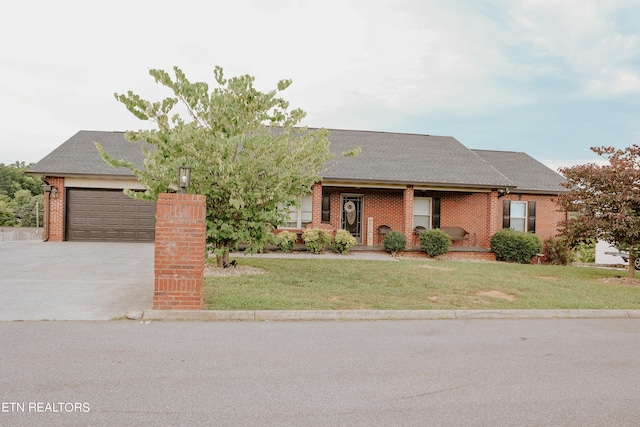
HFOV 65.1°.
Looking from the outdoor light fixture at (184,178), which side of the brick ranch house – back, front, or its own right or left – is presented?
front

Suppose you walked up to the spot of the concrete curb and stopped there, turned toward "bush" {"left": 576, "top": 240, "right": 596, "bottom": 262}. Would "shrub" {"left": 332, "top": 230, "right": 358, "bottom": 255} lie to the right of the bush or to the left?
left

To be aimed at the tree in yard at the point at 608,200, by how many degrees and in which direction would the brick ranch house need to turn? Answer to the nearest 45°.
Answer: approximately 45° to its left

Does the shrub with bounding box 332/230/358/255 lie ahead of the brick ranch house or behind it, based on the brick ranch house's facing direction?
ahead

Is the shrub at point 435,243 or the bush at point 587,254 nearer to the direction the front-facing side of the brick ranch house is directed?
the shrub

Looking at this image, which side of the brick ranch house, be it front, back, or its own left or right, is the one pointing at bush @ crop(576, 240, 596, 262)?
left

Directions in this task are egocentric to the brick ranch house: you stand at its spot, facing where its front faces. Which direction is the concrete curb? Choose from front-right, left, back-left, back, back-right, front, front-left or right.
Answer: front

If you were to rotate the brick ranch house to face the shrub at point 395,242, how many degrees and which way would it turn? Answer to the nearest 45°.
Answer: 0° — it already faces it

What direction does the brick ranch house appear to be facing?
toward the camera

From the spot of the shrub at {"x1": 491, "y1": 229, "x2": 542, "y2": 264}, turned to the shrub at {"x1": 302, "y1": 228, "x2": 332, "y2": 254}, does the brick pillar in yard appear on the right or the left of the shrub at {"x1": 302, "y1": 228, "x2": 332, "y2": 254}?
left

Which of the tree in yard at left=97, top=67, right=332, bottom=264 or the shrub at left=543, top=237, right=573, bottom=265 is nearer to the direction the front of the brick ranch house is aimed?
the tree in yard

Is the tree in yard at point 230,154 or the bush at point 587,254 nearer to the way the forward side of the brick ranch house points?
the tree in yard
